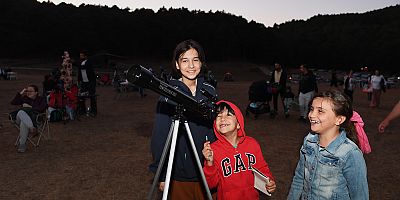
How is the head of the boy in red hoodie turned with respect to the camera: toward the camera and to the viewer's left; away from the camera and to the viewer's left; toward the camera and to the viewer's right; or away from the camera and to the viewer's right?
toward the camera and to the viewer's left

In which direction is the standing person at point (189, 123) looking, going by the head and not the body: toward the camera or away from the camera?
toward the camera

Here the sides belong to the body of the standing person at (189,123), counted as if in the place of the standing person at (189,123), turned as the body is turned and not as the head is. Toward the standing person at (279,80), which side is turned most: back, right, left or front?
back

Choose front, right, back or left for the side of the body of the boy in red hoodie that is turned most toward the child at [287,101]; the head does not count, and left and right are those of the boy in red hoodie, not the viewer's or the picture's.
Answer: back

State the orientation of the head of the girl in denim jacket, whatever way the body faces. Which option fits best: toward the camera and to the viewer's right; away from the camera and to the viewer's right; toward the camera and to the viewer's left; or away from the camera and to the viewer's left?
toward the camera and to the viewer's left

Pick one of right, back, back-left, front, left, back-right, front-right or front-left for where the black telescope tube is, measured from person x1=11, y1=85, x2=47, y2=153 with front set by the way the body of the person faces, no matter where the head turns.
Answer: front-left

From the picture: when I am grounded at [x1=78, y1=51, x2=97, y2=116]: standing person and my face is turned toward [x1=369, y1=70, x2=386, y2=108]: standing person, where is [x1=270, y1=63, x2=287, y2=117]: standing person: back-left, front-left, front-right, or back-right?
front-right

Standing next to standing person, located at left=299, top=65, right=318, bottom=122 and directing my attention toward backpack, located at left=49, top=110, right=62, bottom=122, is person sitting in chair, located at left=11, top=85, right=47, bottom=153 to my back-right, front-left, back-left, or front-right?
front-left

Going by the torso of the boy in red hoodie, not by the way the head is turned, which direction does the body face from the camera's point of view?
toward the camera

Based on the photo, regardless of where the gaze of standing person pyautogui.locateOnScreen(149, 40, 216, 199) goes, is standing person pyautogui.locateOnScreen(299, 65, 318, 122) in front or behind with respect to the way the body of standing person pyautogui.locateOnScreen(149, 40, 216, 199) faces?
behind

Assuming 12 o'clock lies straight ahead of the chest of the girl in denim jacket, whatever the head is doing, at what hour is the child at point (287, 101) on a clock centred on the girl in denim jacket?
The child is roughly at 4 o'clock from the girl in denim jacket.
